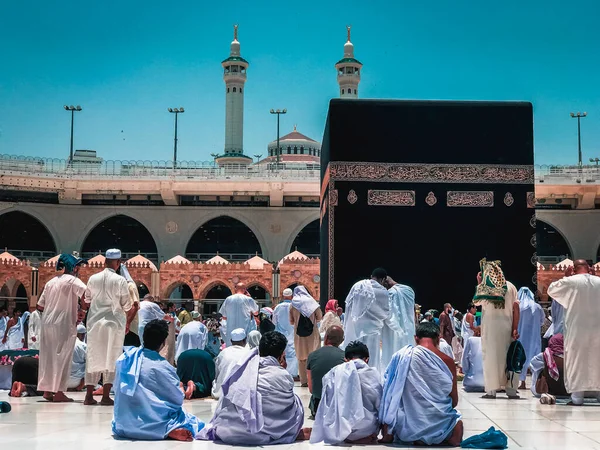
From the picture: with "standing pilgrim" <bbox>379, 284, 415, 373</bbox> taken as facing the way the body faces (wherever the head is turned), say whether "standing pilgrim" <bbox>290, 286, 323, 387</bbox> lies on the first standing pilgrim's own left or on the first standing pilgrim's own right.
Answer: on the first standing pilgrim's own left

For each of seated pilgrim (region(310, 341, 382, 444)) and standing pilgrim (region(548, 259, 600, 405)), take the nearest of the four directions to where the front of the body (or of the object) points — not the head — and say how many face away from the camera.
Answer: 2

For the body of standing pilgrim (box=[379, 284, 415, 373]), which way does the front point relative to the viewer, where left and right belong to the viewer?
facing away from the viewer

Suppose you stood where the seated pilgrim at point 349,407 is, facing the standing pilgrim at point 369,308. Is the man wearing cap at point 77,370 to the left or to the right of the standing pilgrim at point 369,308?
left

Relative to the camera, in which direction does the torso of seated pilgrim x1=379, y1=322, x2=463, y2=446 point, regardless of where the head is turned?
away from the camera

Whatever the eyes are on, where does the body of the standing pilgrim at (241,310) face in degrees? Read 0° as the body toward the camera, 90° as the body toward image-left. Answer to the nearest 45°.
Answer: approximately 180°

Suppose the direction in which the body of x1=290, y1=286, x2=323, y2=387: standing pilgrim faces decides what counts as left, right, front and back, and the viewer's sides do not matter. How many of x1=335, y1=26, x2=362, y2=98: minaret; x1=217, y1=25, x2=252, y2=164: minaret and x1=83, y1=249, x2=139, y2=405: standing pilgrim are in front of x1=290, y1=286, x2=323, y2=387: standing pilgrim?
2

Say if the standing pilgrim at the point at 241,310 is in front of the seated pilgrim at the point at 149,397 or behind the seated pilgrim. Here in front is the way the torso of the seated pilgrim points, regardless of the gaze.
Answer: in front

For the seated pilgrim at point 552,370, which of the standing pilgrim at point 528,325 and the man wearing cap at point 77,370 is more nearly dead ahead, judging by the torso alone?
the standing pilgrim

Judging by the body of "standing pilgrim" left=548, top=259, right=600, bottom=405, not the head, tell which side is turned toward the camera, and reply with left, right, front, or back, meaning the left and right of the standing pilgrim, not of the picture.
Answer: back

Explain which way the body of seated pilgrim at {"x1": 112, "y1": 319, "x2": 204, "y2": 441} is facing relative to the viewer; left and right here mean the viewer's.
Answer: facing away from the viewer and to the right of the viewer
